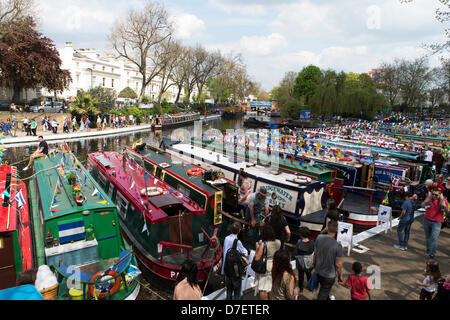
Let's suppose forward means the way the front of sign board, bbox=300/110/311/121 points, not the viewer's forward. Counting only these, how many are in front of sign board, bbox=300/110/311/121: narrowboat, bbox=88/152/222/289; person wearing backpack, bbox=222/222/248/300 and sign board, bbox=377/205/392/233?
3

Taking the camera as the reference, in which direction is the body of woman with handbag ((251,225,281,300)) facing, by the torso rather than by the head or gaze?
away from the camera

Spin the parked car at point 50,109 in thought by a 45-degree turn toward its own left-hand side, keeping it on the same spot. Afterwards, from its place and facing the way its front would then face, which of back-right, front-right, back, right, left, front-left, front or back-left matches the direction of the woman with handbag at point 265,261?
front-left

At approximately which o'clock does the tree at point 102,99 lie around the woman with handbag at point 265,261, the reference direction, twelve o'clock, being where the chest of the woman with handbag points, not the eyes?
The tree is roughly at 11 o'clock from the woman with handbag.

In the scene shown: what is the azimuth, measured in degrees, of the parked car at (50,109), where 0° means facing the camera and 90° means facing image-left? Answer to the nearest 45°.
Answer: approximately 90°

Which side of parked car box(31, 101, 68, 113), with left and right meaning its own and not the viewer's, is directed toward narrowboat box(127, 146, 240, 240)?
left

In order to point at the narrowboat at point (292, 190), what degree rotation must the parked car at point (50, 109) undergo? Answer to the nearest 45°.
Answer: approximately 90° to its left

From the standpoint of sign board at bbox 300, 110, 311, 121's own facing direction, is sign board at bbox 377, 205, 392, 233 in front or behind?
in front

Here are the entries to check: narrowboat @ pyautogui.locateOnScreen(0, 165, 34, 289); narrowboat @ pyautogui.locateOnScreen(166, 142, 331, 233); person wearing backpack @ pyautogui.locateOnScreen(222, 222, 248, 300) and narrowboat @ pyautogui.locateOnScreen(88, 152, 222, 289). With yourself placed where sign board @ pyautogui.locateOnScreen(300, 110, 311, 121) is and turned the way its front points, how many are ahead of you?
4

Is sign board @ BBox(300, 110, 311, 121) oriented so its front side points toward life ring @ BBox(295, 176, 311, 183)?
yes

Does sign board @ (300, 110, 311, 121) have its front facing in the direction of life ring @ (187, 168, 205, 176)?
yes

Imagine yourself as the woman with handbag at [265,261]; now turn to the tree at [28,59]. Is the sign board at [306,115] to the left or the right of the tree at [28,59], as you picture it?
right
